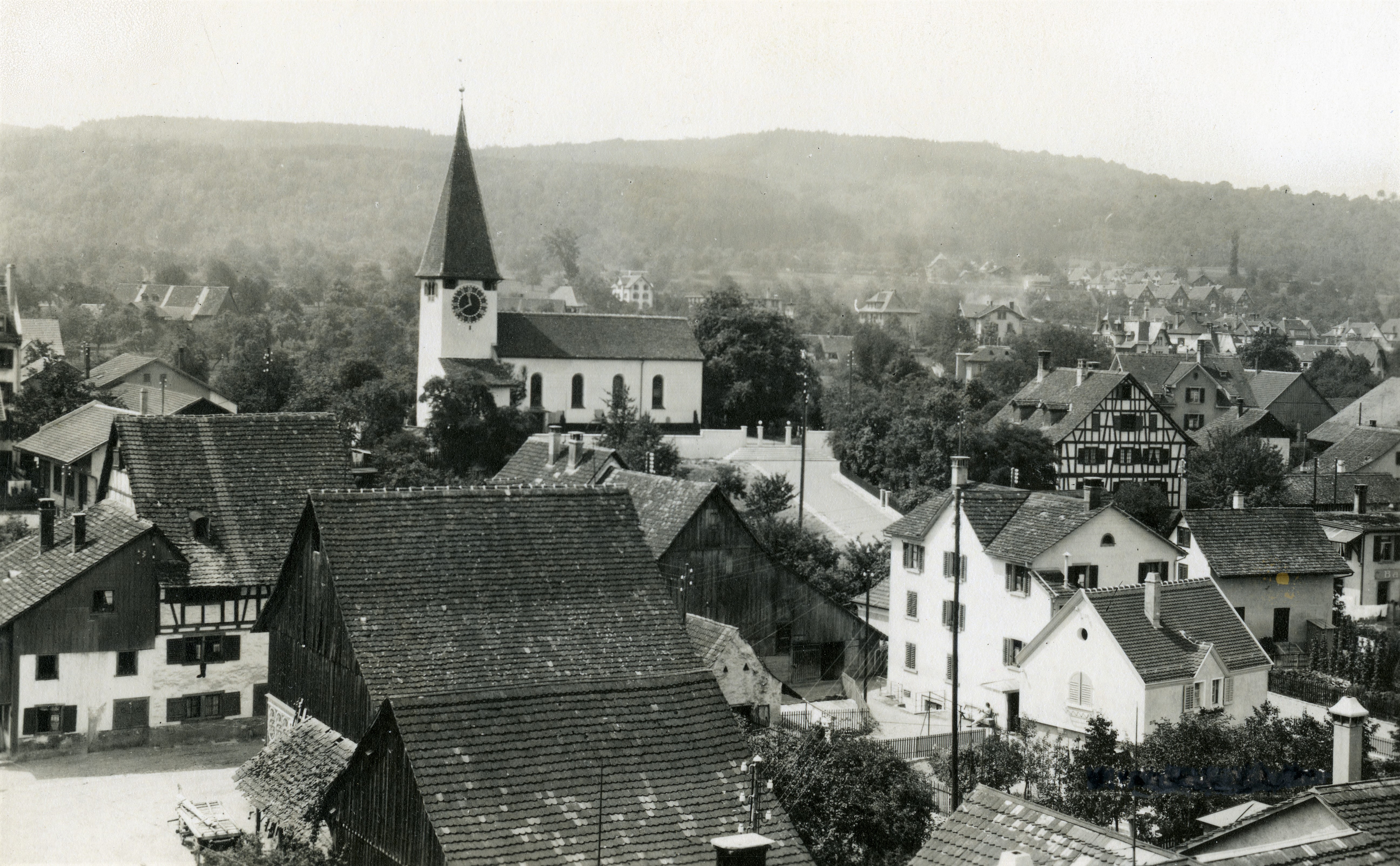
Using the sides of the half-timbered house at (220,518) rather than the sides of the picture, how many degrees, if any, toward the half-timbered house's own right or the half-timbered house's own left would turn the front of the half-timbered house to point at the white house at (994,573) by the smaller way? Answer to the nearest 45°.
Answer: approximately 90° to the half-timbered house's own left

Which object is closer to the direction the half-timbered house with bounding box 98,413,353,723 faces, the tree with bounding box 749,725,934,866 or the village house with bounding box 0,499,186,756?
the tree

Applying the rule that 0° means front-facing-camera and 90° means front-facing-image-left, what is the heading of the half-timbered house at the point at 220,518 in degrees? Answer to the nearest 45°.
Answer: approximately 0°

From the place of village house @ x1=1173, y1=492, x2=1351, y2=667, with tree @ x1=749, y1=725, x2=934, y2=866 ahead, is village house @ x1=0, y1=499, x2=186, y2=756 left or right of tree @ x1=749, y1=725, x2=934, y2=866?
right

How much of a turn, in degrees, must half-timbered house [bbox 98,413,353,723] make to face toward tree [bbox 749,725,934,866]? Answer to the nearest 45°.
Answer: approximately 45° to its left

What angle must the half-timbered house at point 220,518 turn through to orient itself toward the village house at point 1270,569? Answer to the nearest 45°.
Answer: approximately 90° to its left

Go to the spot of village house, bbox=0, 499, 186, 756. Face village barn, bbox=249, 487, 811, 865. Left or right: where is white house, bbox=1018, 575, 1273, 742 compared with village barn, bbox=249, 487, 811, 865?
left

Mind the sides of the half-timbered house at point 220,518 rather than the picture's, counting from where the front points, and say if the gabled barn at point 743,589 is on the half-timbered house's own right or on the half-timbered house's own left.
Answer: on the half-timbered house's own left
